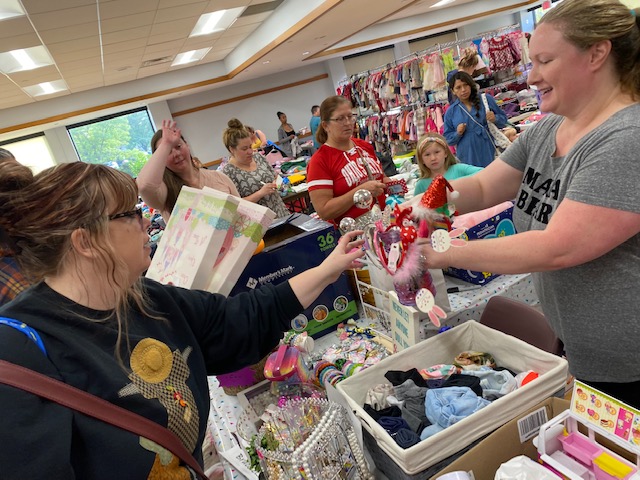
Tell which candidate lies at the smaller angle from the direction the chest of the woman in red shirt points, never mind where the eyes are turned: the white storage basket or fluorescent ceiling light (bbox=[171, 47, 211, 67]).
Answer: the white storage basket

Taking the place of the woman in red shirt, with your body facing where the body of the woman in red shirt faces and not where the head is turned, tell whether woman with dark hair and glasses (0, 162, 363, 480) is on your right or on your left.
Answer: on your right

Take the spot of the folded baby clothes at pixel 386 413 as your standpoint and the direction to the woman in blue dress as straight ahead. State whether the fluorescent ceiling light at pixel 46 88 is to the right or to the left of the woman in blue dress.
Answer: left

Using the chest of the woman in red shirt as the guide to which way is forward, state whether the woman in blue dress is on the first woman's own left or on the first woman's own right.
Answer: on the first woman's own left

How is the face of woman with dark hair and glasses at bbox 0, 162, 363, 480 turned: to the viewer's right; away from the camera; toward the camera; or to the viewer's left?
to the viewer's right

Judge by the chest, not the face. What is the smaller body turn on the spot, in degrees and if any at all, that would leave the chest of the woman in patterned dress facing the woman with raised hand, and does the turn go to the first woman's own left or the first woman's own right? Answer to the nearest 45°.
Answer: approximately 45° to the first woman's own right

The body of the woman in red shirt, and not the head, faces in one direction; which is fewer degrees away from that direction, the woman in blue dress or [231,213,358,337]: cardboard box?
the cardboard box

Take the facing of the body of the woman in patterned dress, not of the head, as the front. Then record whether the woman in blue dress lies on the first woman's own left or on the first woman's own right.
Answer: on the first woman's own left

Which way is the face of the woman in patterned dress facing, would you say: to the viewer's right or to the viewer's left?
to the viewer's right

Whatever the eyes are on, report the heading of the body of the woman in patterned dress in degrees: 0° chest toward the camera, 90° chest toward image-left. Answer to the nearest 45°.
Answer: approximately 315°
